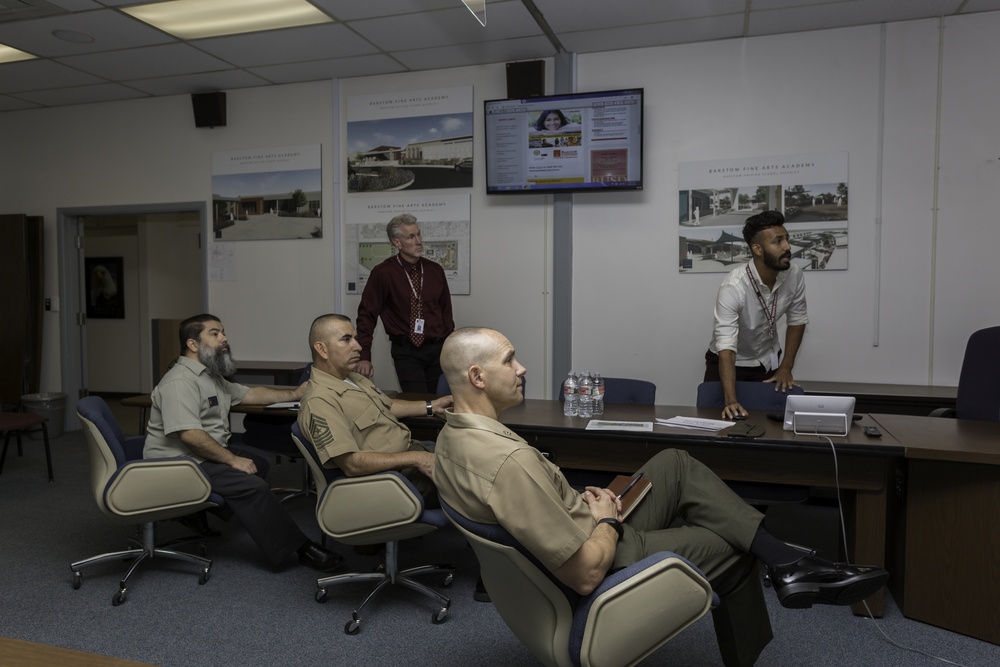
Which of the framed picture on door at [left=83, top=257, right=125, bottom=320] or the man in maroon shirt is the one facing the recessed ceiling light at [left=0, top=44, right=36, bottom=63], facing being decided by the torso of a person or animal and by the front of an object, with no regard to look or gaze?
the framed picture on door

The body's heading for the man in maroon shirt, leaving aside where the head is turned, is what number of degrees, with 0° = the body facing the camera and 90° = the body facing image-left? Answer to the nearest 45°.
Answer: approximately 315°

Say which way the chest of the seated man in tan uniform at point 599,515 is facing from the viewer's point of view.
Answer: to the viewer's right

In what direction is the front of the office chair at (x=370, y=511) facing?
to the viewer's right

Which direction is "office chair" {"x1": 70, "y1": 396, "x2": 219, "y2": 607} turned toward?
to the viewer's right

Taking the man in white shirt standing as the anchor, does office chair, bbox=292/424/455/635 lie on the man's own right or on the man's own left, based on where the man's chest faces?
on the man's own right

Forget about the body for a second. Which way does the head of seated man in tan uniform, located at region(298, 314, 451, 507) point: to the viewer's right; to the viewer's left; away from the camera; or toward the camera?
to the viewer's right

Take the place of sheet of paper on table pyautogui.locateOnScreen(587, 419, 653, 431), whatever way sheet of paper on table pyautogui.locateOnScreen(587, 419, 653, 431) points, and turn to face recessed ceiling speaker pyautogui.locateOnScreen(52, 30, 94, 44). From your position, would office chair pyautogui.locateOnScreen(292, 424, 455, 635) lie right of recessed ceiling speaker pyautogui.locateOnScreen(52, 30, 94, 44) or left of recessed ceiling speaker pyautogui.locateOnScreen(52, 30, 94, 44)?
left

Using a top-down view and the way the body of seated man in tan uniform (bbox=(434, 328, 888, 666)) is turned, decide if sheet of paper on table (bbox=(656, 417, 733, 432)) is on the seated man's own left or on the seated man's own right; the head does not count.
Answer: on the seated man's own left
